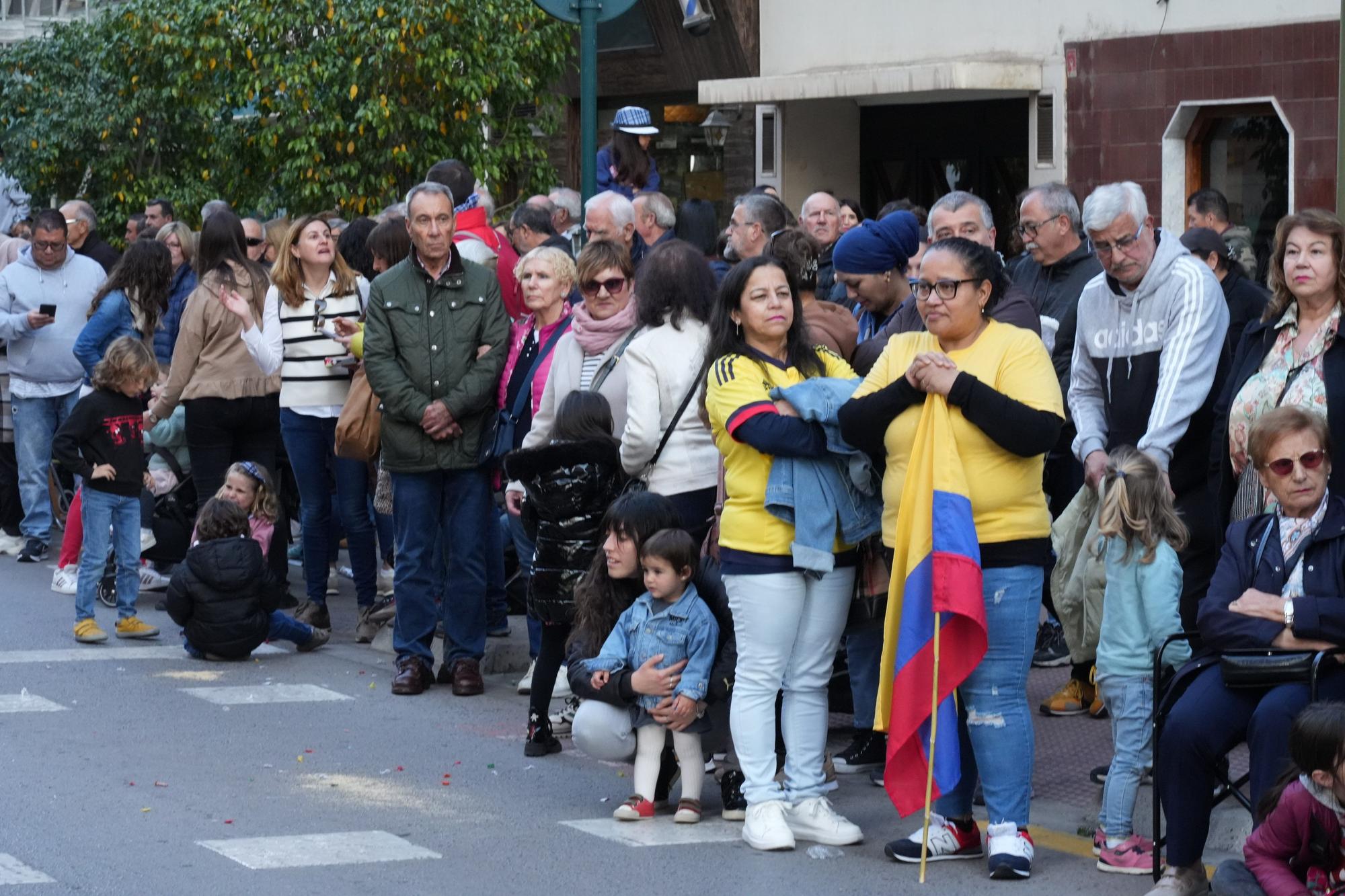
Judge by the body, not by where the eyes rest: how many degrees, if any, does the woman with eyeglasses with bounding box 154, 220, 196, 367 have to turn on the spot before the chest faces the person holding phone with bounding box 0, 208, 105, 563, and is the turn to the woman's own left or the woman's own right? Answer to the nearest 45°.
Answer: approximately 90° to the woman's own right

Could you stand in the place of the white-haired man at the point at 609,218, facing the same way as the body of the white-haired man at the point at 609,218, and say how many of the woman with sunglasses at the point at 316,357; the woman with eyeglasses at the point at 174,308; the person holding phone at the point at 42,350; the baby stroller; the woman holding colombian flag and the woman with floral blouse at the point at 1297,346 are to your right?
4

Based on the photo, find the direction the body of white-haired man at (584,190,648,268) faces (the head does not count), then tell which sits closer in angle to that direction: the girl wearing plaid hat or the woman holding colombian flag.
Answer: the woman holding colombian flag

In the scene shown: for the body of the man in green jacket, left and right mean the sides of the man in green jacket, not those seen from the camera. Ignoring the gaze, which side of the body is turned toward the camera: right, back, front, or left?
front

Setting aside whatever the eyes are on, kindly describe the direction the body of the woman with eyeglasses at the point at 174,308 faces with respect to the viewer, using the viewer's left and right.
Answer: facing the viewer and to the left of the viewer

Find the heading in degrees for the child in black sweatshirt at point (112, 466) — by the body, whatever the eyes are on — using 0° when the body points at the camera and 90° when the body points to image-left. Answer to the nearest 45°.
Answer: approximately 315°

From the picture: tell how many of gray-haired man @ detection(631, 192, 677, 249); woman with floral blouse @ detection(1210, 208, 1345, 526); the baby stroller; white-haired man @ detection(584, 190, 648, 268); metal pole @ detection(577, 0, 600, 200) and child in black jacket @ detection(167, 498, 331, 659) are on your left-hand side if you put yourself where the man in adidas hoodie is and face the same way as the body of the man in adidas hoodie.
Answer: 1

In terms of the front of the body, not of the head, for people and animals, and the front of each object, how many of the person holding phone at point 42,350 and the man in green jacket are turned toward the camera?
2

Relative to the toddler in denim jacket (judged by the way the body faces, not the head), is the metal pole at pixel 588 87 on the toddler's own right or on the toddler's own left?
on the toddler's own right

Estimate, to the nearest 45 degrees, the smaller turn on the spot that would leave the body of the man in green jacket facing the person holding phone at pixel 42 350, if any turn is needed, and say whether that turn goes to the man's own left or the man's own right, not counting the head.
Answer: approximately 135° to the man's own right

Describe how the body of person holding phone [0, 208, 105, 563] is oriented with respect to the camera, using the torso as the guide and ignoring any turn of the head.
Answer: toward the camera

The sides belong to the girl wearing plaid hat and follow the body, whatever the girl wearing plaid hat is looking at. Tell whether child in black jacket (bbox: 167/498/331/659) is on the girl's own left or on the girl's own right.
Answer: on the girl's own right

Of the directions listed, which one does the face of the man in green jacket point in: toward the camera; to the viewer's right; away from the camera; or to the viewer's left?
toward the camera

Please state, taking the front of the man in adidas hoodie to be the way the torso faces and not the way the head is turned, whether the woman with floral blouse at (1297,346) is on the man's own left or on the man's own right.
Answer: on the man's own left

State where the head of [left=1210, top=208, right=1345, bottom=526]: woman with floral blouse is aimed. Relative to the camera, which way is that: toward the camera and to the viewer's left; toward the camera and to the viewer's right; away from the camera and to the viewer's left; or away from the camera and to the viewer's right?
toward the camera and to the viewer's left

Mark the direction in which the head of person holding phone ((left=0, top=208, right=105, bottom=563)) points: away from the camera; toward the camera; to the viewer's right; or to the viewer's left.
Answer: toward the camera
